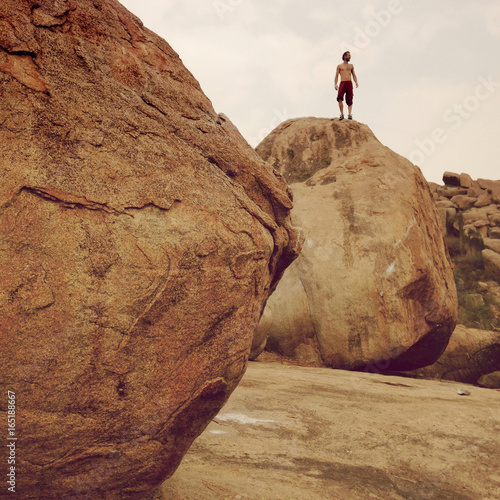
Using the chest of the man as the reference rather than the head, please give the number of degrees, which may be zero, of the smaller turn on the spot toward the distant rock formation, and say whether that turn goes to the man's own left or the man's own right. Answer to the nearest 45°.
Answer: approximately 180°

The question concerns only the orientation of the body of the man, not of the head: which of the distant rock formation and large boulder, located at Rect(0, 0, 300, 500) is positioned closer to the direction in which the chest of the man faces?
the large boulder

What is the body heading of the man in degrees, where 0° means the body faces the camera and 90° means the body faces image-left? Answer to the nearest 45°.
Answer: approximately 0°

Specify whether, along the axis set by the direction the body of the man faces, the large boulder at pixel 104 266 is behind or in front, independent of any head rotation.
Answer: in front
